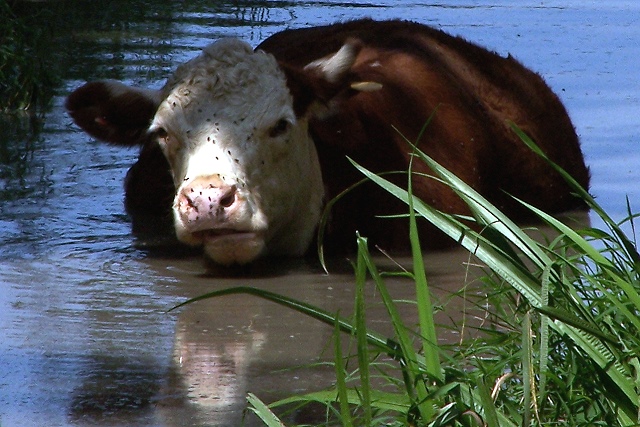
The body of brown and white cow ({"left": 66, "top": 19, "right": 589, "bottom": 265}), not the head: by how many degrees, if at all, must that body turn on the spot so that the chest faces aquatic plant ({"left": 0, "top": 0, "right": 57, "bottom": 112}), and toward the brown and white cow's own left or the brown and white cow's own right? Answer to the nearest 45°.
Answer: approximately 90° to the brown and white cow's own right

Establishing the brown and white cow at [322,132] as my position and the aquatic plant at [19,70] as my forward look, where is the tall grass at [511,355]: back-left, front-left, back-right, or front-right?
back-left

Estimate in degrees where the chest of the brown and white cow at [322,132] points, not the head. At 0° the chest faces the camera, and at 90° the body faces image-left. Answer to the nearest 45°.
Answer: approximately 45°

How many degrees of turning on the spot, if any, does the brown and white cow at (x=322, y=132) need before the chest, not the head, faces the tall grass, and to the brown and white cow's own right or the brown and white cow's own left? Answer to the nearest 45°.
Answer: approximately 45° to the brown and white cow's own left

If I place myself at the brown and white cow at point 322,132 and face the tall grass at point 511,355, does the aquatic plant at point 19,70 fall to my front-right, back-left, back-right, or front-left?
back-right
